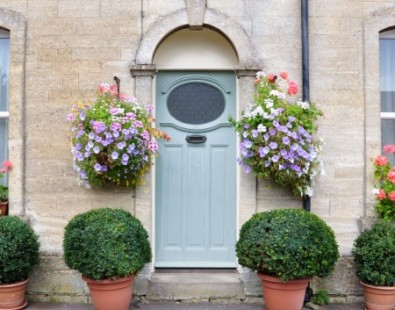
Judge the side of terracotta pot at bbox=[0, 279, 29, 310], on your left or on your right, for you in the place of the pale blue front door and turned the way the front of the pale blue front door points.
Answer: on your right

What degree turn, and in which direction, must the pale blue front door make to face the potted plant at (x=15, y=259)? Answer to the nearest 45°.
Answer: approximately 45° to its right

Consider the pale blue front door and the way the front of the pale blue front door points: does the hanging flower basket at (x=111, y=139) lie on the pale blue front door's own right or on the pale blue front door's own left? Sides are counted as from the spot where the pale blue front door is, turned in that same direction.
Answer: on the pale blue front door's own right

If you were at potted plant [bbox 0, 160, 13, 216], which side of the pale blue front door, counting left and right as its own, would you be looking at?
right

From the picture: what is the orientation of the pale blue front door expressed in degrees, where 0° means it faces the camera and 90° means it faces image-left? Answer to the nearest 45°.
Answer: approximately 0°
